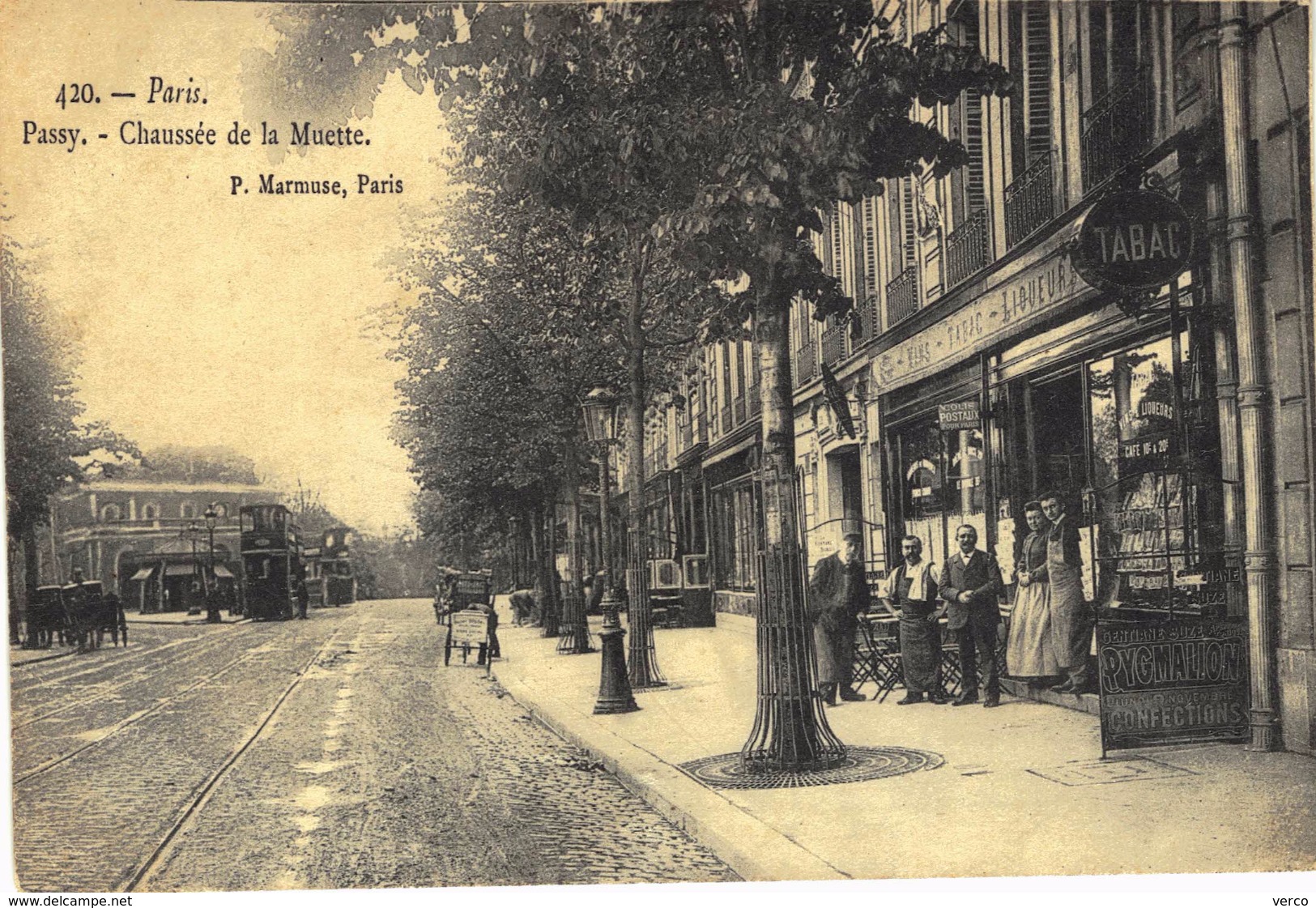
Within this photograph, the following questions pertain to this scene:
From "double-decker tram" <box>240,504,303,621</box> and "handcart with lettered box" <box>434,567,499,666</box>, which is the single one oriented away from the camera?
the handcart with lettered box

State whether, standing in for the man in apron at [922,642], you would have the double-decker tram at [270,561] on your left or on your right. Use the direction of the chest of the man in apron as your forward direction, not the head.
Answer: on your right

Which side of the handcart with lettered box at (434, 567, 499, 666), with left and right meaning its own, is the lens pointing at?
back
